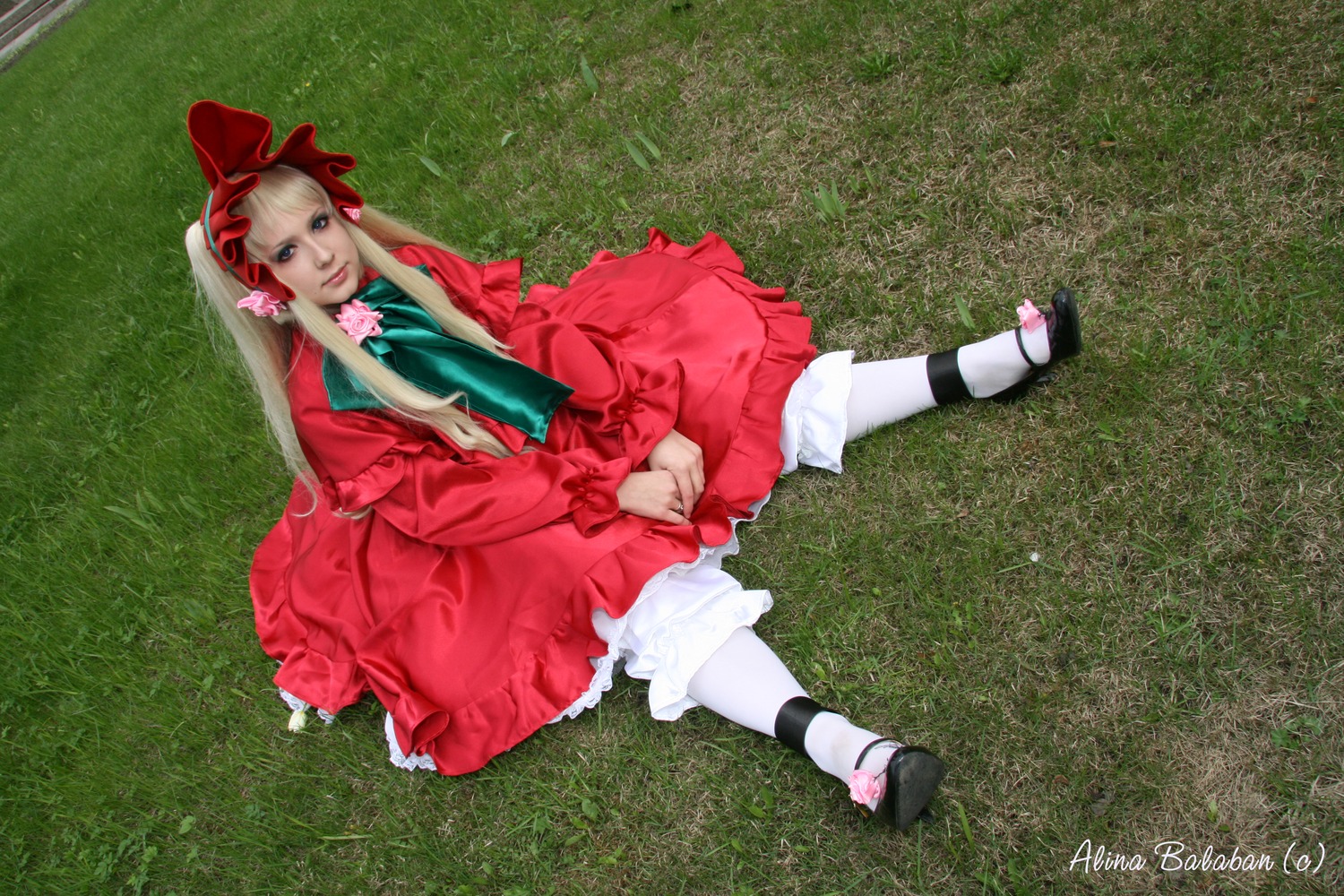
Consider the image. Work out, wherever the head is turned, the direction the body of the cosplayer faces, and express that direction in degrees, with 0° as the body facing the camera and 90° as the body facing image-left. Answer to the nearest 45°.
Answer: approximately 315°
